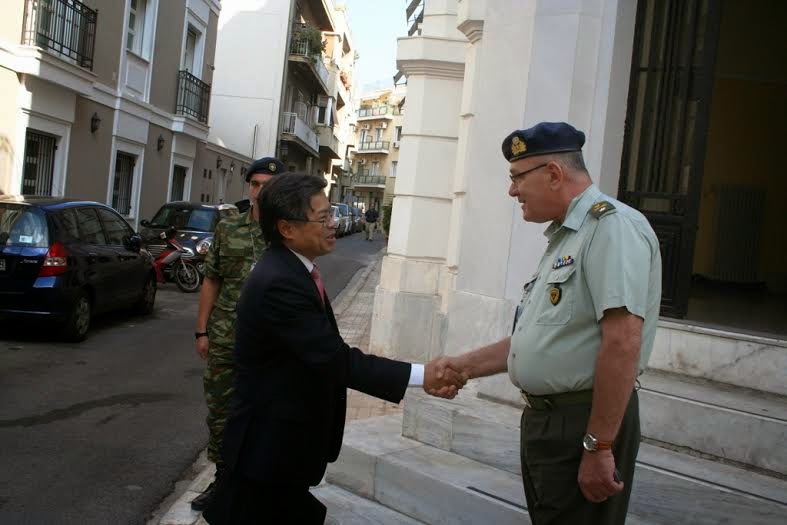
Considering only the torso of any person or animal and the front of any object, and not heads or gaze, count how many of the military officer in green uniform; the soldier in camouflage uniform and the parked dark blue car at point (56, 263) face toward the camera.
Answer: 1

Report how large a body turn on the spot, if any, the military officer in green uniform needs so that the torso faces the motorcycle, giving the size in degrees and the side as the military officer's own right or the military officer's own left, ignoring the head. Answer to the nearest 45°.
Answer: approximately 45° to the military officer's own right

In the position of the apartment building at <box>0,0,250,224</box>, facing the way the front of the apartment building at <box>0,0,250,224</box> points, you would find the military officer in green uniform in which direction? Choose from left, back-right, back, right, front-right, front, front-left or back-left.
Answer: front-right

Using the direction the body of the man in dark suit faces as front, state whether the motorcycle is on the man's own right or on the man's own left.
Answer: on the man's own left

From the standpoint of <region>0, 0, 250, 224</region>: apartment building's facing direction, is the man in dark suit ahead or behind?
ahead

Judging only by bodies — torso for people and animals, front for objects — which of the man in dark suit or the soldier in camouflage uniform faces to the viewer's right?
the man in dark suit

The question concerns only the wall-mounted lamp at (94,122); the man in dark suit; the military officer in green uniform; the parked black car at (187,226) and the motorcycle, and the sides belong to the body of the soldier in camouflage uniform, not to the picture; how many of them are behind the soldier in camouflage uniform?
3

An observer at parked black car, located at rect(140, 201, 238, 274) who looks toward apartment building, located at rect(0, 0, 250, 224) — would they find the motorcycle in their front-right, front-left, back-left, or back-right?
back-left

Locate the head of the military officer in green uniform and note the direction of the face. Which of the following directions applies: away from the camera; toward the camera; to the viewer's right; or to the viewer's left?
to the viewer's left

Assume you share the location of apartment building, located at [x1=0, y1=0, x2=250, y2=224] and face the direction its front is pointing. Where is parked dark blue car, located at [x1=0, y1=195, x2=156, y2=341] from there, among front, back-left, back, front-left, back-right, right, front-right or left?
front-right

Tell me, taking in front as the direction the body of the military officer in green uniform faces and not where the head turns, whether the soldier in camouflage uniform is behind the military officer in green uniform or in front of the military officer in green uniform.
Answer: in front

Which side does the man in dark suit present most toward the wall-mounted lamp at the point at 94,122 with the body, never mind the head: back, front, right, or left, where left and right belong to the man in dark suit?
left

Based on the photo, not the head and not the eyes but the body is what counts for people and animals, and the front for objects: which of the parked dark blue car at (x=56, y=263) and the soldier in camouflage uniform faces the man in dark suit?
the soldier in camouflage uniform

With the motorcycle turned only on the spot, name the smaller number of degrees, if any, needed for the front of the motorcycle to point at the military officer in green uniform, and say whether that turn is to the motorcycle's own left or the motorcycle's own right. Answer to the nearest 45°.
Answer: approximately 45° to the motorcycle's own right

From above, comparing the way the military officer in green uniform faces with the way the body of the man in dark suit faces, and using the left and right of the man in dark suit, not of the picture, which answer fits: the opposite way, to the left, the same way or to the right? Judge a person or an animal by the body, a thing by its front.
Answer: the opposite way

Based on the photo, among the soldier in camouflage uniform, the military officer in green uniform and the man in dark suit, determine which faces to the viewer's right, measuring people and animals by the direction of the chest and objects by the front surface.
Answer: the man in dark suit

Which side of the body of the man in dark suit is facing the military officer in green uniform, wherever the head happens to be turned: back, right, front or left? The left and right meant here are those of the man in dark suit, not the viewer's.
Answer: front

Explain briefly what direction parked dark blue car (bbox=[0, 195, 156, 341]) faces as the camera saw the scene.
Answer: facing away from the viewer and to the right of the viewer

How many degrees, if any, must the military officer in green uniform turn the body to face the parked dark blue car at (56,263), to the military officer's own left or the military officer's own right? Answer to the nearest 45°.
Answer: approximately 45° to the military officer's own right

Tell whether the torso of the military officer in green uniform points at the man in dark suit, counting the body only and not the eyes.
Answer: yes
